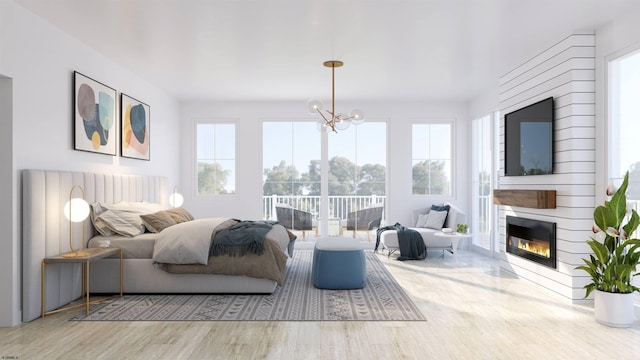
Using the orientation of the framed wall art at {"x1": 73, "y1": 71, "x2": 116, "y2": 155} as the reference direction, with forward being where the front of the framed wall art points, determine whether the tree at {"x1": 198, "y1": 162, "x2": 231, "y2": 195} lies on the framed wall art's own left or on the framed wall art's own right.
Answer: on the framed wall art's own left

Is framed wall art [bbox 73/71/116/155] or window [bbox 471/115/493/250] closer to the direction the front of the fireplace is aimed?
the framed wall art

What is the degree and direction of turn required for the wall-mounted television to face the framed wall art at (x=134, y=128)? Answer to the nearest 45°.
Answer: approximately 45° to its right

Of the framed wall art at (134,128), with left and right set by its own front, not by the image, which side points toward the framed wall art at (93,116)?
right

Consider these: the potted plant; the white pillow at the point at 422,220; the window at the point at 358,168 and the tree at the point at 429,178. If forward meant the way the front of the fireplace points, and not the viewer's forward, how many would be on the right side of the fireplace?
3

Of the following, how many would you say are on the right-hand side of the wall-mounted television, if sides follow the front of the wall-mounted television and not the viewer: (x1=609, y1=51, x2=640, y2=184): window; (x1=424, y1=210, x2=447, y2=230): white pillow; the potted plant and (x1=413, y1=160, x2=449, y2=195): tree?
2

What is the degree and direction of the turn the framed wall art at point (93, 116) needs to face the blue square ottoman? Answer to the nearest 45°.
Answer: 0° — it already faces it

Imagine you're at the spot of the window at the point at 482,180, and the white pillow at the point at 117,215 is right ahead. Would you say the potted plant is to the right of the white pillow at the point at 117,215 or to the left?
left

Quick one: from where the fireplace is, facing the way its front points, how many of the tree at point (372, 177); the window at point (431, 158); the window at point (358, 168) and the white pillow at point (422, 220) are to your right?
4

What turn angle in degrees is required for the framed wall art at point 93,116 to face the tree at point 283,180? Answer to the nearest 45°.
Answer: approximately 90° to its left

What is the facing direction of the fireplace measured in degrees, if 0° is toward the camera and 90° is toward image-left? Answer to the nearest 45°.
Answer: approximately 45°

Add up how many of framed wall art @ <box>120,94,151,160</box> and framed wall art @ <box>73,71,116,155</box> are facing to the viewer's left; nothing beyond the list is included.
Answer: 0

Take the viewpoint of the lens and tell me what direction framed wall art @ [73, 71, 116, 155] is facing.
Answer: facing the viewer and to the right of the viewer
